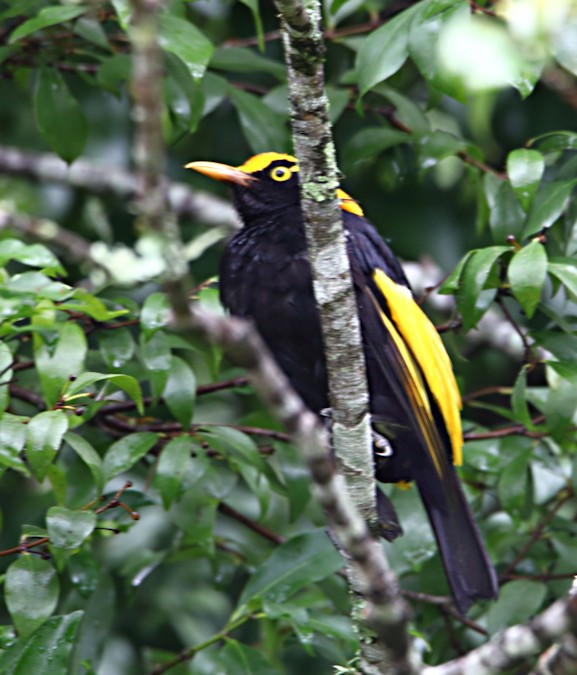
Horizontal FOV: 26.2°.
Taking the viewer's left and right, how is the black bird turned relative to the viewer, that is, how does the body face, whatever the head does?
facing to the left of the viewer

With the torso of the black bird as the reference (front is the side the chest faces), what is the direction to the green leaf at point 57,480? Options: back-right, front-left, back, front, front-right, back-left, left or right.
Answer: front-left

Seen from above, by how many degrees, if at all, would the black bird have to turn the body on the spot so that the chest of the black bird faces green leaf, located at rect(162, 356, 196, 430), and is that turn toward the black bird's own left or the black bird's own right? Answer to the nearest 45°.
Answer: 0° — it already faces it

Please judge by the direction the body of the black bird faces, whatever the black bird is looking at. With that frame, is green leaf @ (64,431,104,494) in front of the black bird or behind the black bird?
in front

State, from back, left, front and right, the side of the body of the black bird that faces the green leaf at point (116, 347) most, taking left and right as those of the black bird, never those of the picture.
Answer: front
